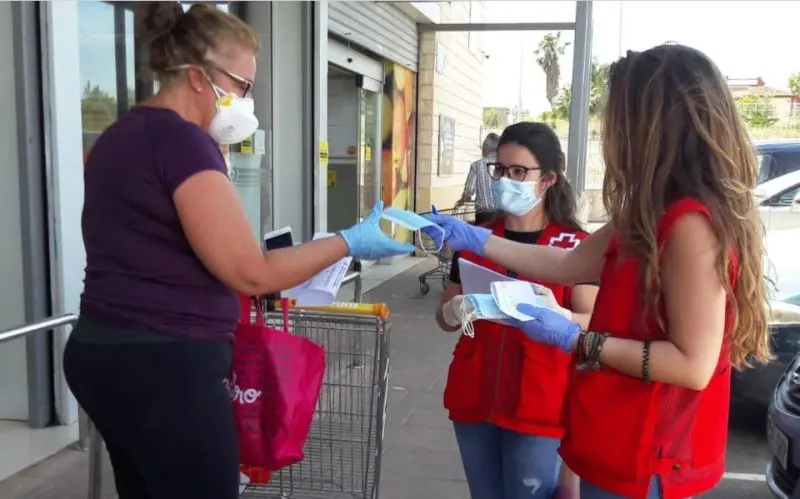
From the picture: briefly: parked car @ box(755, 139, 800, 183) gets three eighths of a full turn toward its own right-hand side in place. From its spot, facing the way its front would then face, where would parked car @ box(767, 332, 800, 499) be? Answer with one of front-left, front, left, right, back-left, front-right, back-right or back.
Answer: back

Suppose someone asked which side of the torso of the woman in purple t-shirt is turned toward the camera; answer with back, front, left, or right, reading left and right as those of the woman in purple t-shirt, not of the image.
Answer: right

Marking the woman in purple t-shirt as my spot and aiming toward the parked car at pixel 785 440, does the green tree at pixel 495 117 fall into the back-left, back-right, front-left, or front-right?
front-left

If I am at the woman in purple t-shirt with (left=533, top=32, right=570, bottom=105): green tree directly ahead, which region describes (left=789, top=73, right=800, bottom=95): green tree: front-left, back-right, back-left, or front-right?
front-right

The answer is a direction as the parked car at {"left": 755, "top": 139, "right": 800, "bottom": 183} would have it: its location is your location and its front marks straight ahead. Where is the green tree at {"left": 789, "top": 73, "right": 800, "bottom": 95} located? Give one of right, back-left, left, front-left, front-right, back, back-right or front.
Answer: back-right

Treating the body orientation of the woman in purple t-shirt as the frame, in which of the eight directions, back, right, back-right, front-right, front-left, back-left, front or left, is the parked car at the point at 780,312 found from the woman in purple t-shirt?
front-left

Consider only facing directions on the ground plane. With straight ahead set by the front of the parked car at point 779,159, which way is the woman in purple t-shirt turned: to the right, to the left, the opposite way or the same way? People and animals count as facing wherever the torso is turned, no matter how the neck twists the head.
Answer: the opposite way

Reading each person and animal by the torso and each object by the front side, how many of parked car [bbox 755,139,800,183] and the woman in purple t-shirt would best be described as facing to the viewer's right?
1

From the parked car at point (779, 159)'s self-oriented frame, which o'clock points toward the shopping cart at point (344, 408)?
The shopping cart is roughly at 11 o'clock from the parked car.

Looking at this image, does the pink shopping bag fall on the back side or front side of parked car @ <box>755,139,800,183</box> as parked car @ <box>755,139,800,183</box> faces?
on the front side

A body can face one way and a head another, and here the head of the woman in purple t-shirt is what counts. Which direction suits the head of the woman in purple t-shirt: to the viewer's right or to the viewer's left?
to the viewer's right

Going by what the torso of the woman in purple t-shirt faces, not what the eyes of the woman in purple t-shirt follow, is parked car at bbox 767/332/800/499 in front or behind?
in front

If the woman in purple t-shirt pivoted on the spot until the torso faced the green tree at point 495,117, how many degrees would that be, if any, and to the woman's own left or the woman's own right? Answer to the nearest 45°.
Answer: approximately 90° to the woman's own left

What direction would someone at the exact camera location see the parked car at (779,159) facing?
facing the viewer and to the left of the viewer
